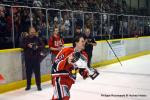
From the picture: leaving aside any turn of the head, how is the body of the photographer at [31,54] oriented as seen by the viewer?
toward the camera

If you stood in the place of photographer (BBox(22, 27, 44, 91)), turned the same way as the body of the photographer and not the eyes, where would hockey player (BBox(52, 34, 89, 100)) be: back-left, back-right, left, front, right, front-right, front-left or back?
front
